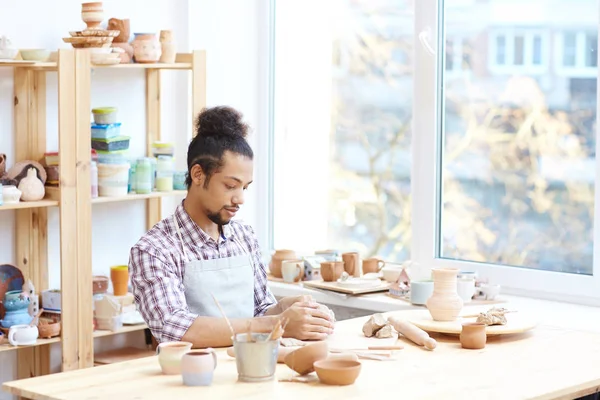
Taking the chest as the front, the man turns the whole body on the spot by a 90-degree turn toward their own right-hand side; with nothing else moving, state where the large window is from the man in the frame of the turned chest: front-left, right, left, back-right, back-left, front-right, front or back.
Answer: back

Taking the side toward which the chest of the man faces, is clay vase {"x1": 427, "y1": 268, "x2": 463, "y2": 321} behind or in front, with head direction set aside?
in front

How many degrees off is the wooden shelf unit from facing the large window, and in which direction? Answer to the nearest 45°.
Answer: approximately 45° to its left

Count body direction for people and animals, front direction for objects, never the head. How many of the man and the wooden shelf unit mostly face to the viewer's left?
0

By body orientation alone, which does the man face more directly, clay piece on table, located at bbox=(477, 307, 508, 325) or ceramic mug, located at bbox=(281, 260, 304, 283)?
the clay piece on table

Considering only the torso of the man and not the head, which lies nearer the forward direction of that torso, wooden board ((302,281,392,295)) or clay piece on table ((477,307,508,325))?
the clay piece on table

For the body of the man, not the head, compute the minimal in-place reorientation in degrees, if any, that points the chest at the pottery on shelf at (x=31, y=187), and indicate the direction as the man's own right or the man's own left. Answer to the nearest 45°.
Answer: approximately 180°

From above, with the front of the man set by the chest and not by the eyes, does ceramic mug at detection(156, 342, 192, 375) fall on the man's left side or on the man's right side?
on the man's right side

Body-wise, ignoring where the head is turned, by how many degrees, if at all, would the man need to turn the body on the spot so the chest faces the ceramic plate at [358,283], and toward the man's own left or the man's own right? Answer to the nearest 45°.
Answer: approximately 90° to the man's own left

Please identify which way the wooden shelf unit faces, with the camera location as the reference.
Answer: facing the viewer and to the right of the viewer

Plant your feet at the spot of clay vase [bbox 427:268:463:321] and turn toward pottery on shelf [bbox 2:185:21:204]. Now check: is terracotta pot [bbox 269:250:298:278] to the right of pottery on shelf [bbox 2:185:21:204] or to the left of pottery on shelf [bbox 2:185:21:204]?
right
